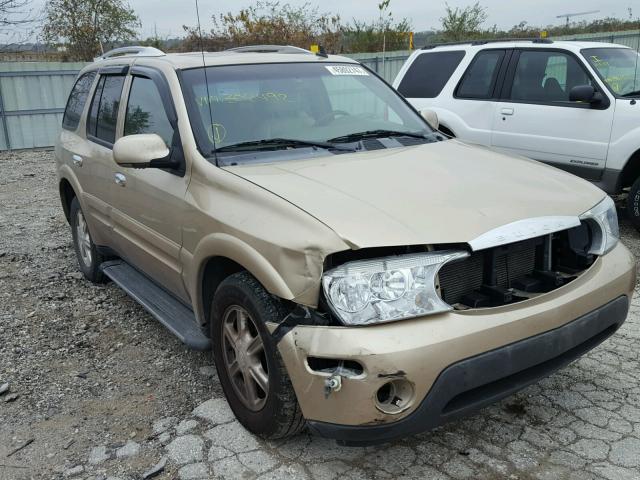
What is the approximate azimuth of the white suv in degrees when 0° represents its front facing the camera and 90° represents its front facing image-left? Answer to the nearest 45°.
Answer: approximately 315°

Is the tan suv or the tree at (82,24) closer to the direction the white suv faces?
the tan suv

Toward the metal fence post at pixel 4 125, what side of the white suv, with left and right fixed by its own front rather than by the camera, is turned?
back

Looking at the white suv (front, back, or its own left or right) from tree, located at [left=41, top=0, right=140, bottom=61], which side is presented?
back

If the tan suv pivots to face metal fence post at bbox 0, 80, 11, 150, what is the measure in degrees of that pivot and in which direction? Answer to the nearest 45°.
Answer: approximately 180°

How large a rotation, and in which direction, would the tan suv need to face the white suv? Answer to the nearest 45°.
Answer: approximately 90° to its left

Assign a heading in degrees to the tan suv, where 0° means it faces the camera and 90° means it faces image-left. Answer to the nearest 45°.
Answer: approximately 315°
